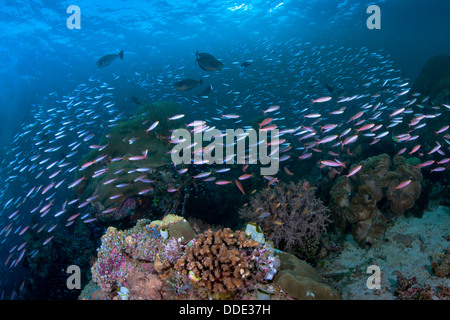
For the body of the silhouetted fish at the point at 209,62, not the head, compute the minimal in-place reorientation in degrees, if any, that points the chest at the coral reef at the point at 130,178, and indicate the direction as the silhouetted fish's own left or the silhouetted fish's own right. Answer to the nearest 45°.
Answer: approximately 135° to the silhouetted fish's own right

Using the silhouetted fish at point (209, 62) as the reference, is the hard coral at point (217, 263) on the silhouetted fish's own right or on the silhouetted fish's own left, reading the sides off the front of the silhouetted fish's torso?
on the silhouetted fish's own right

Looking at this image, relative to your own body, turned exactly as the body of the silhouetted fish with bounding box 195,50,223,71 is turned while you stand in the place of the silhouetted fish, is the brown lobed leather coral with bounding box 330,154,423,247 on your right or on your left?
on your right

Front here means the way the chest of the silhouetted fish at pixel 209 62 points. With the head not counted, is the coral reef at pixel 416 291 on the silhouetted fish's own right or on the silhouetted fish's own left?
on the silhouetted fish's own right

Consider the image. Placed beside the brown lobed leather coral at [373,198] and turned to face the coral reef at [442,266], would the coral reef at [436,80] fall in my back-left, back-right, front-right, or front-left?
back-left

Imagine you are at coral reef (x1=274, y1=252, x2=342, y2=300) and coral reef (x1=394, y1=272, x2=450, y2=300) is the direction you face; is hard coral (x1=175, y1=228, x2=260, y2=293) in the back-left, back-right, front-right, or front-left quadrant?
back-left

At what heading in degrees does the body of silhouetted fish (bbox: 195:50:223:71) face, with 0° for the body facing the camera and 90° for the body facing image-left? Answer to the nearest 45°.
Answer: approximately 270°

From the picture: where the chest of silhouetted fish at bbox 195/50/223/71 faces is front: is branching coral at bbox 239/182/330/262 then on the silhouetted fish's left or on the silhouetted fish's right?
on the silhouetted fish's right

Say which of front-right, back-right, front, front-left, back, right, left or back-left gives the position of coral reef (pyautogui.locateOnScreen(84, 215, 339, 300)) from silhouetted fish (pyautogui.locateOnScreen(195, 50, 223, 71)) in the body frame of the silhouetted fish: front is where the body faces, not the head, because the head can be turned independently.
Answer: right

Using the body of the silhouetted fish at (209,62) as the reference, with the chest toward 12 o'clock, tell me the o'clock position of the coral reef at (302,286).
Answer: The coral reef is roughly at 3 o'clock from the silhouetted fish.

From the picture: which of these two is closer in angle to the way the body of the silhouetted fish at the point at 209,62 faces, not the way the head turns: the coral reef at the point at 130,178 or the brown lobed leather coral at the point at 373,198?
the brown lobed leather coral
